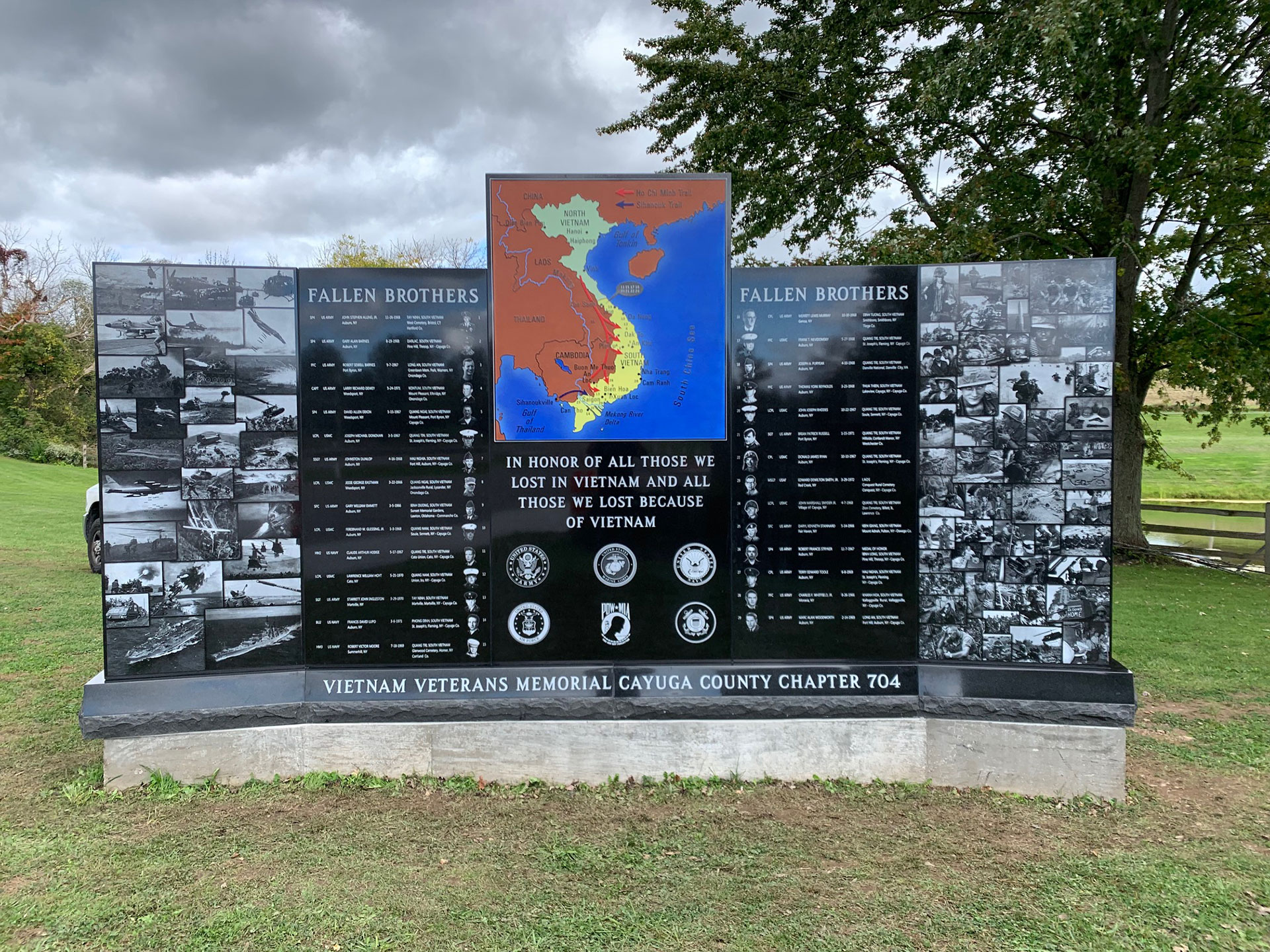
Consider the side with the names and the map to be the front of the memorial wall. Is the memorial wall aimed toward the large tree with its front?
no

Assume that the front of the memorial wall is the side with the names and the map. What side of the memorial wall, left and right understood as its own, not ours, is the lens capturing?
front

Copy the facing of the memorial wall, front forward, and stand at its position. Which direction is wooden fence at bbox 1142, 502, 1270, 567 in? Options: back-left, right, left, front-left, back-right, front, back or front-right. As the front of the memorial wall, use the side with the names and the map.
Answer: back-left
